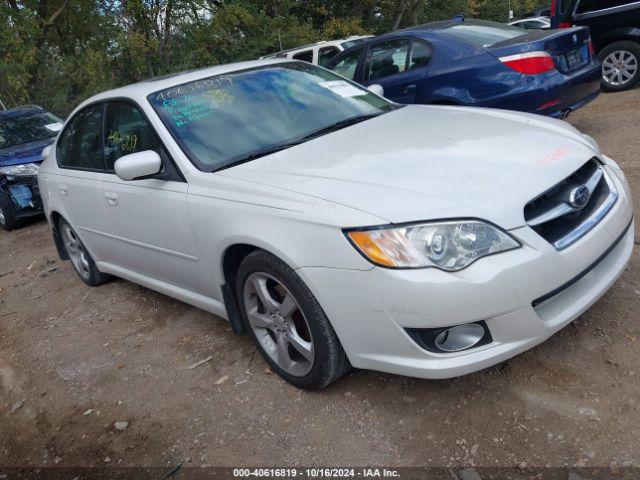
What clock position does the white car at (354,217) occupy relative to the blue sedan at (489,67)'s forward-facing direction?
The white car is roughly at 8 o'clock from the blue sedan.

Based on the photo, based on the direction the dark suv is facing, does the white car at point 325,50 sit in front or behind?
behind

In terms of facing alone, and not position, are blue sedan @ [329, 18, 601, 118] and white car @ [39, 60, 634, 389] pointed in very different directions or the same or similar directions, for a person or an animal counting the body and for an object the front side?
very different directions

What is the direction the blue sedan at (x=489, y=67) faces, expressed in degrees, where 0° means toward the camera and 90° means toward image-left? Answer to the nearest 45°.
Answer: approximately 135°

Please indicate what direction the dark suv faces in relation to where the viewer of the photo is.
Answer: facing away from the viewer and to the right of the viewer

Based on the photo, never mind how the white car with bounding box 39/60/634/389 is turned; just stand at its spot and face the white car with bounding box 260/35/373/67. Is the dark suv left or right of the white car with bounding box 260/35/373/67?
right

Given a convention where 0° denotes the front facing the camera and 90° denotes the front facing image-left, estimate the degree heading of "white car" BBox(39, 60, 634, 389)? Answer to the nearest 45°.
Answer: approximately 315°

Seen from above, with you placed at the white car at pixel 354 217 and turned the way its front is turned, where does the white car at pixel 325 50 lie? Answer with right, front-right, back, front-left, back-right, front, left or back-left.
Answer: back-left

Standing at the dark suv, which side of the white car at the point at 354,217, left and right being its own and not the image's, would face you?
left
